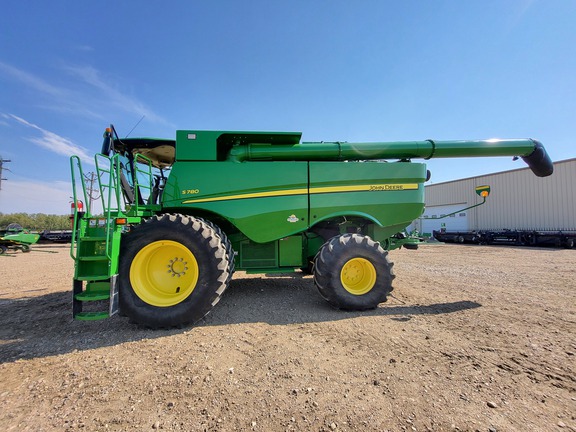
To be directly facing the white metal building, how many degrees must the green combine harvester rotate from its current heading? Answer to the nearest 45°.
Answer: approximately 135° to its right

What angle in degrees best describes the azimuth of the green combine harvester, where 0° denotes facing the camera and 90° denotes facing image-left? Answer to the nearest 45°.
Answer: approximately 90°
